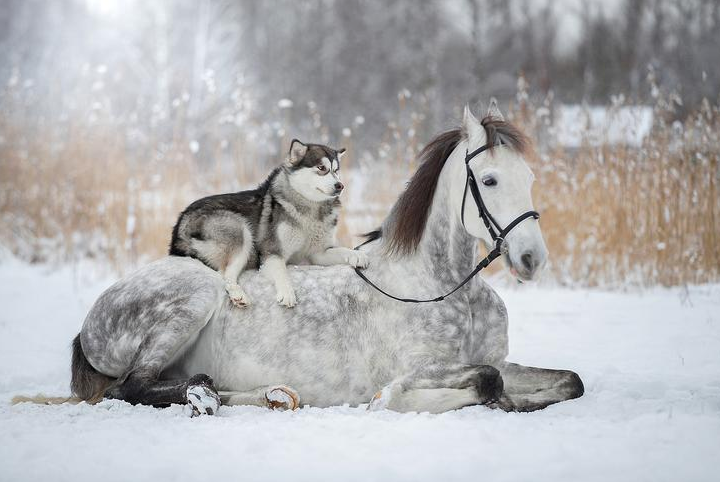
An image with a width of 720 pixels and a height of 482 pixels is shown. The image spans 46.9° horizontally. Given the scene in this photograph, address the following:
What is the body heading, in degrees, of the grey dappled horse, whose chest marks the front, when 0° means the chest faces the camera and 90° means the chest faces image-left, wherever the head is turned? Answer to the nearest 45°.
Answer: approximately 270°
